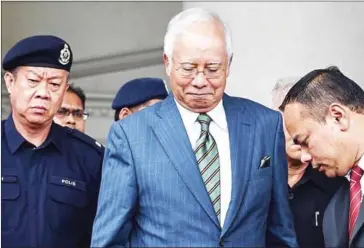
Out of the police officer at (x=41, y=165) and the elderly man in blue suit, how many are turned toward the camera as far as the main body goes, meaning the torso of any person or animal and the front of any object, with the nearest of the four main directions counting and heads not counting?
2

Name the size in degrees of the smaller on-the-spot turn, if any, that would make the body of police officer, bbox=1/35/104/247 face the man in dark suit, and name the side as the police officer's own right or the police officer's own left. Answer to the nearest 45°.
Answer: approximately 90° to the police officer's own left

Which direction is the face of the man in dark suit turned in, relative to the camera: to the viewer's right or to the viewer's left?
to the viewer's left

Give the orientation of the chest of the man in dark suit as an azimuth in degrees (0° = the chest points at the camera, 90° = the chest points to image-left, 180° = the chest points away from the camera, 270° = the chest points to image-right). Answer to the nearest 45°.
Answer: approximately 45°

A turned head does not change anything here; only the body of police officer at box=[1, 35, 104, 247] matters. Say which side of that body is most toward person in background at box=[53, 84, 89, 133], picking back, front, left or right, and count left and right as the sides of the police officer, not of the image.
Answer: back
